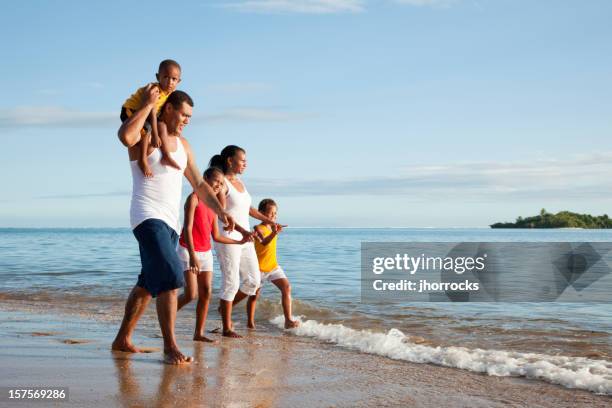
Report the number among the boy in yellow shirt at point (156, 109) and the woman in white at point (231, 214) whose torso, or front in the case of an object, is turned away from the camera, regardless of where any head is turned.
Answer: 0

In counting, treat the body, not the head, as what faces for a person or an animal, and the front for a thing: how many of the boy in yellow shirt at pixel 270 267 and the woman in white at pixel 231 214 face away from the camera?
0

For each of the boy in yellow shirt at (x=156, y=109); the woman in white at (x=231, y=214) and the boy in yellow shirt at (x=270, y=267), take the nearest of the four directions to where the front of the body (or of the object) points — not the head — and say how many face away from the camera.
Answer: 0

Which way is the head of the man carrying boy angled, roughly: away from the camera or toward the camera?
toward the camera

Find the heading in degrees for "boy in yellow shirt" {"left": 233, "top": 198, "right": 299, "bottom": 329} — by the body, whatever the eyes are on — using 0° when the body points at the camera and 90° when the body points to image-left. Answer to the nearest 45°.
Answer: approximately 315°

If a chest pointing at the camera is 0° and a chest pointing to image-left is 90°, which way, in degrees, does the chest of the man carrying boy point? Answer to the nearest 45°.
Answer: approximately 315°

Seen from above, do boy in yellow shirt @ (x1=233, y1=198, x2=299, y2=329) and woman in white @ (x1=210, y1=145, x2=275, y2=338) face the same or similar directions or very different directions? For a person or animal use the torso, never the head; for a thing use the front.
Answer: same or similar directions

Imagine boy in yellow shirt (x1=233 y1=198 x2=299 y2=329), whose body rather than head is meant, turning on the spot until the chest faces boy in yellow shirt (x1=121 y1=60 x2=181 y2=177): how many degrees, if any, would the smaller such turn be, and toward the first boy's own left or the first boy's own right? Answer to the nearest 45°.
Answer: approximately 45° to the first boy's own right

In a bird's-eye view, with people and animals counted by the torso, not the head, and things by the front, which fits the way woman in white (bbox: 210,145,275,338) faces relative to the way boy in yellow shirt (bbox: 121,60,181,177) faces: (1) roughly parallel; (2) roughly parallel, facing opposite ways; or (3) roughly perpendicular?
roughly parallel

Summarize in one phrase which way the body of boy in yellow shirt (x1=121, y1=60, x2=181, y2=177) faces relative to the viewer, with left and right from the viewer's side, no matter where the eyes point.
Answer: facing the viewer and to the right of the viewer
